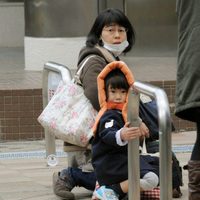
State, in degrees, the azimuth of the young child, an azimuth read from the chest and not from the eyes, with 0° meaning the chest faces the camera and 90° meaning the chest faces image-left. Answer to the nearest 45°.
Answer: approximately 315°

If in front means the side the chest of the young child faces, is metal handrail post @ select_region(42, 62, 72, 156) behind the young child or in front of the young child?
behind

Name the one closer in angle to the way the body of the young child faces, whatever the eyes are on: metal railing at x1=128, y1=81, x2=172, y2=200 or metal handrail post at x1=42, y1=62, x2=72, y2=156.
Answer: the metal railing

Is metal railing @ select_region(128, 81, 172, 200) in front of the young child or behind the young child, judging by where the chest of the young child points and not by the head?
in front

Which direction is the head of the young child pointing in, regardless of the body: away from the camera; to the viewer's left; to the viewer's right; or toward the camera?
toward the camera
